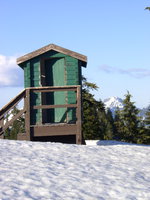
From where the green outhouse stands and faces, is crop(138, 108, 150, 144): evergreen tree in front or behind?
behind

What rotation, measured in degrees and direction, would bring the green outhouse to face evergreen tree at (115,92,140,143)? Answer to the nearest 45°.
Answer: approximately 180°

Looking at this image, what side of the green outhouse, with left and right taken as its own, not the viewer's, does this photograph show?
front
